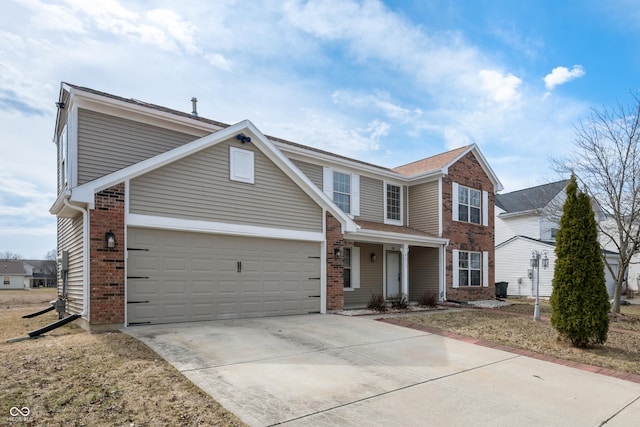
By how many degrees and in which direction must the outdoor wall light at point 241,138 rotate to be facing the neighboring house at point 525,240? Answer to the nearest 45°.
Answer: approximately 90° to its left

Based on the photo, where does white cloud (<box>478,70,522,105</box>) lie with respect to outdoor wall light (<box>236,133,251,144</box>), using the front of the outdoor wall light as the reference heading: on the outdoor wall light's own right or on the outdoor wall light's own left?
on the outdoor wall light's own left

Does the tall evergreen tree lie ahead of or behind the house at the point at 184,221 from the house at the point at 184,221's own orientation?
ahead

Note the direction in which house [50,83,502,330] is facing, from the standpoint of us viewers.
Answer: facing the viewer and to the right of the viewer

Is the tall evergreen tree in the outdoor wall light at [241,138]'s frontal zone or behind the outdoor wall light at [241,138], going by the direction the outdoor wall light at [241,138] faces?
frontal zone

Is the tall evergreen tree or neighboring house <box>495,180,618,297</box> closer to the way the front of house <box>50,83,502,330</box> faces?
the tall evergreen tree
